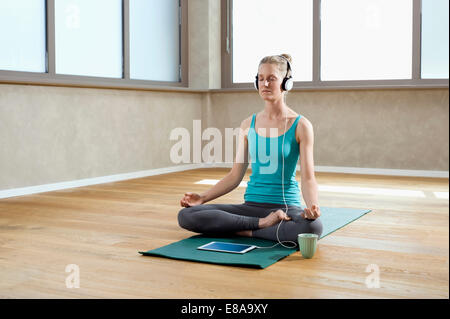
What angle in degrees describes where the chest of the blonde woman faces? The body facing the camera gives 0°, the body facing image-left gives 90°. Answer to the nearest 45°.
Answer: approximately 45°

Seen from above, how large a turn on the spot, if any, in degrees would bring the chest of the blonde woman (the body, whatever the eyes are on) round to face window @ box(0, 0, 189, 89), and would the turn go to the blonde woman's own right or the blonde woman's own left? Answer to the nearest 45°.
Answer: approximately 90° to the blonde woman's own right
